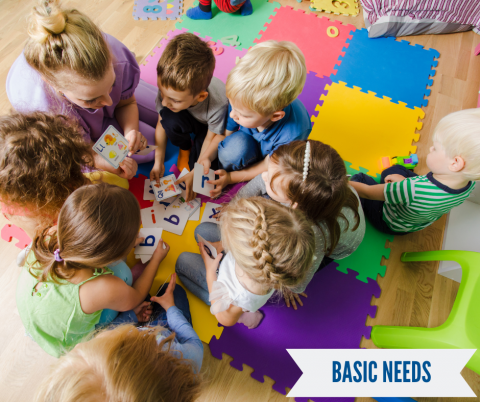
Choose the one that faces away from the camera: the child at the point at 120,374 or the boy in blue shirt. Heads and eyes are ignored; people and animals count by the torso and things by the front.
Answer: the child

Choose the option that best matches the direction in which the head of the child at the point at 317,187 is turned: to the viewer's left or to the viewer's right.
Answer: to the viewer's left

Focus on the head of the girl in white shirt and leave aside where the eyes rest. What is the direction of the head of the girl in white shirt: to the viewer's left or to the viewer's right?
to the viewer's left

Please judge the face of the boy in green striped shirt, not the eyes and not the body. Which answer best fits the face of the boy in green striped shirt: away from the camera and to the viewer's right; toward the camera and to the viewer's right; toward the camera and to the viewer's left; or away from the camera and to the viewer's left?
away from the camera and to the viewer's left

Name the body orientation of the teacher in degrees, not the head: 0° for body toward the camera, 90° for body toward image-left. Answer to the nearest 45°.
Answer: approximately 315°

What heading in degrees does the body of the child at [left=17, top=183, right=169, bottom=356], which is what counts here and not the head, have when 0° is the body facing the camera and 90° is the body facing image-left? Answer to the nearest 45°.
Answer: approximately 225°

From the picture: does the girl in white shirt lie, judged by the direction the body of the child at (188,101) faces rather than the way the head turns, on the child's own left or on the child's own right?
on the child's own left

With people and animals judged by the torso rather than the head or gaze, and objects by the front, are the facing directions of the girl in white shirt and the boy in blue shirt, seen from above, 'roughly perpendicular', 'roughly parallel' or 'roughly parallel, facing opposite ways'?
roughly perpendicular

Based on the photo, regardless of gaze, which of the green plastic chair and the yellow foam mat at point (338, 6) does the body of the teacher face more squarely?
the green plastic chair

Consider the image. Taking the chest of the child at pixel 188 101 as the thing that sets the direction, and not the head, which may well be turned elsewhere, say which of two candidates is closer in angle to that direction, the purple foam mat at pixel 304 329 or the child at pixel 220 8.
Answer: the purple foam mat

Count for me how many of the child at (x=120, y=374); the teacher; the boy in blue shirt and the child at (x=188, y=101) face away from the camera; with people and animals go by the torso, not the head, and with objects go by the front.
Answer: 1

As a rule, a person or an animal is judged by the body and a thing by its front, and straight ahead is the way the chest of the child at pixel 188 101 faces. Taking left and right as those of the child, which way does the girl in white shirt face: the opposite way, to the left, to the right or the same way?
to the right

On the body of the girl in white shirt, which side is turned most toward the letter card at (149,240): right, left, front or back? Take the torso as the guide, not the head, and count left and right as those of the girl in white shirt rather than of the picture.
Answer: front

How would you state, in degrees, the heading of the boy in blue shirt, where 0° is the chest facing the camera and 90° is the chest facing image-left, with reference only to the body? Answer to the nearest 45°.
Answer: approximately 45°

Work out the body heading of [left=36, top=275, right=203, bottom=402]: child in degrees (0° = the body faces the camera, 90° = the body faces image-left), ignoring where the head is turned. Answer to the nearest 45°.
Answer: approximately 180°
